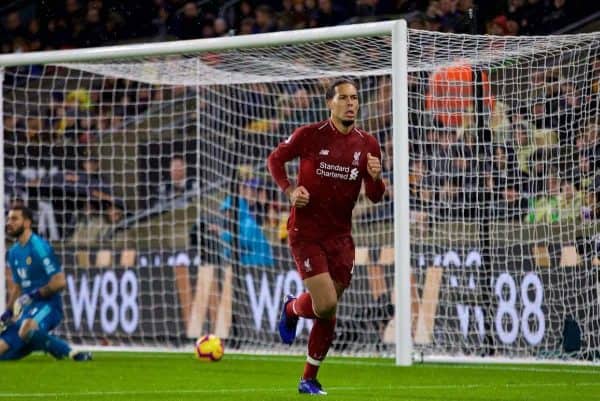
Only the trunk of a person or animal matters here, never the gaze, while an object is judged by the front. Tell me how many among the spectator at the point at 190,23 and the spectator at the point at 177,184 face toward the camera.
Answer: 2

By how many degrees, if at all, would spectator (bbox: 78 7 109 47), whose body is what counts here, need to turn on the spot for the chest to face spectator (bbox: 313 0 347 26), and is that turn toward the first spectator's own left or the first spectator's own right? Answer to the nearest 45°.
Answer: approximately 45° to the first spectator's own left

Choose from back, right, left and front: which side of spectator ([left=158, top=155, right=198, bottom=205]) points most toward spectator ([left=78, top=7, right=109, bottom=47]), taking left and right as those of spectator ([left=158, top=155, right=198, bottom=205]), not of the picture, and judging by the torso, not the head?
back

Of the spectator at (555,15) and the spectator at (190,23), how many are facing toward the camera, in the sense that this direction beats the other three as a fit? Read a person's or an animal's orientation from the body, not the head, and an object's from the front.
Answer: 2
